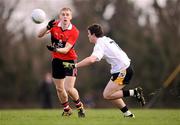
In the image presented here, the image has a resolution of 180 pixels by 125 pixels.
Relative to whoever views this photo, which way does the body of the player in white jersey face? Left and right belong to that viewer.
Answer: facing to the left of the viewer
